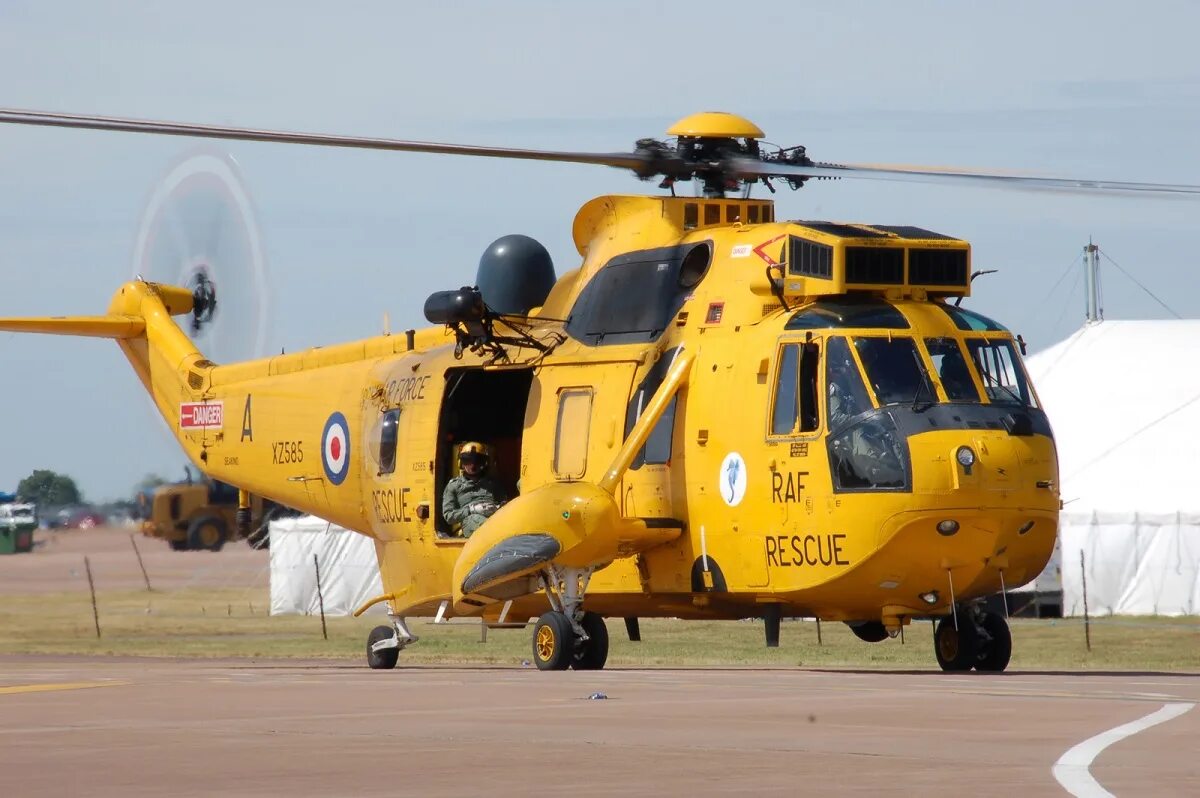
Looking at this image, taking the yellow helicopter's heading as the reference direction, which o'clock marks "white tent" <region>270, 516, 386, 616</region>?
The white tent is roughly at 7 o'clock from the yellow helicopter.

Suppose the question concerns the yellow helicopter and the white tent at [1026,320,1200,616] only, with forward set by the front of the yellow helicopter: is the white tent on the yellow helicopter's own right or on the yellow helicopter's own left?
on the yellow helicopter's own left

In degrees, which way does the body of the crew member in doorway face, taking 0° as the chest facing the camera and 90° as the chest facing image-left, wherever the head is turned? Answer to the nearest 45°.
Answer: approximately 0°

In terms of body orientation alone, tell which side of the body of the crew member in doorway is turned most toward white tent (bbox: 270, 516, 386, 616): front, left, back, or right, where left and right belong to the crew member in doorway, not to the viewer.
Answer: back

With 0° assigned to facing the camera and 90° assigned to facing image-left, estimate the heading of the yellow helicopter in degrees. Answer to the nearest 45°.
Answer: approximately 315°

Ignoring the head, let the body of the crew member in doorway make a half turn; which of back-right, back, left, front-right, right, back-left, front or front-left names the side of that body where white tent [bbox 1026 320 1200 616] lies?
front-right
